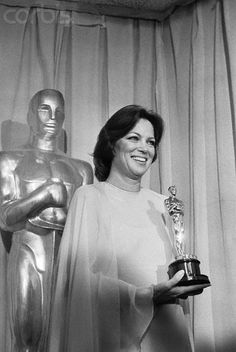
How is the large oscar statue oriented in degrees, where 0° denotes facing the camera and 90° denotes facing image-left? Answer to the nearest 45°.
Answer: approximately 315°

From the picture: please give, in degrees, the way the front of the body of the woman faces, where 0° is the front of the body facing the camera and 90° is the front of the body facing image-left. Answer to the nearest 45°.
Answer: approximately 315°
